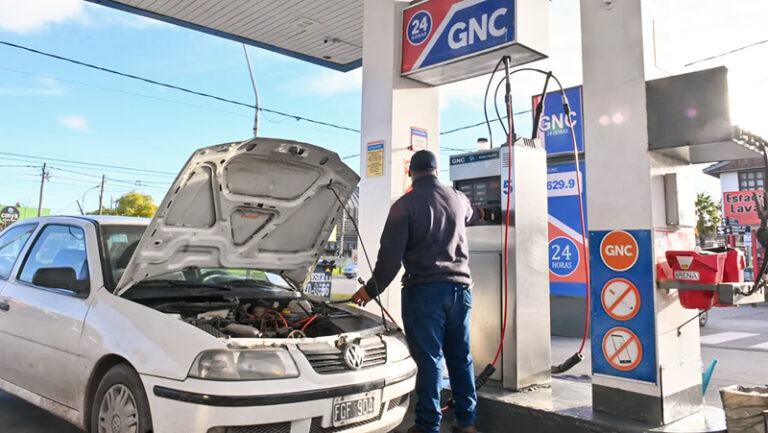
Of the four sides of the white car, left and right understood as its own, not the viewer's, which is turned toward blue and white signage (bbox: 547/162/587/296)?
left

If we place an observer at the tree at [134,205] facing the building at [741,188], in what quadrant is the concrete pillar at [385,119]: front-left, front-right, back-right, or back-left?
front-right

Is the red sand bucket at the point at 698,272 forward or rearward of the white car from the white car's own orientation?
forward

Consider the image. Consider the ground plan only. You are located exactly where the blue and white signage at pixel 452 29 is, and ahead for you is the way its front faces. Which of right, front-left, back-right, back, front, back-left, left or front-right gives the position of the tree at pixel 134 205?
right

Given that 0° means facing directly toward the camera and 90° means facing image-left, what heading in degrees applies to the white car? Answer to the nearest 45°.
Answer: approximately 315°

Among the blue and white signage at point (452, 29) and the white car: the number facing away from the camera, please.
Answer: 0

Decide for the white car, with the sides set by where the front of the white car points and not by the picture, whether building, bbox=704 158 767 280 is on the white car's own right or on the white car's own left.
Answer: on the white car's own left

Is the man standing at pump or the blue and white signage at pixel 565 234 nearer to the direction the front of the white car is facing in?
the man standing at pump
